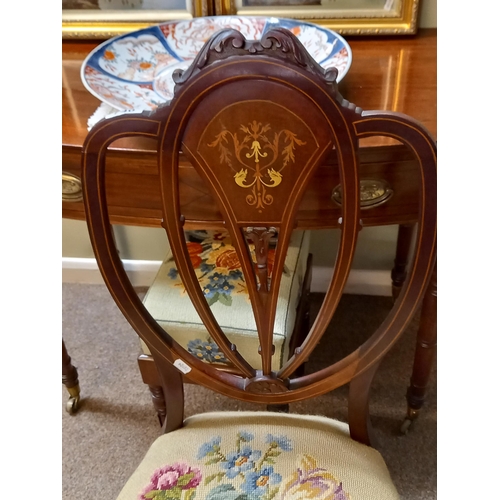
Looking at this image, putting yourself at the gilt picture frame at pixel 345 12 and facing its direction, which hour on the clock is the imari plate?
The imari plate is roughly at 2 o'clock from the gilt picture frame.

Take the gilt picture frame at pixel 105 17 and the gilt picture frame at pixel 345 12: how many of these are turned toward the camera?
2

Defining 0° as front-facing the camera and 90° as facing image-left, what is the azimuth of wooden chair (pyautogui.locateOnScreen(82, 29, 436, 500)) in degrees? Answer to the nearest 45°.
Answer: approximately 0°

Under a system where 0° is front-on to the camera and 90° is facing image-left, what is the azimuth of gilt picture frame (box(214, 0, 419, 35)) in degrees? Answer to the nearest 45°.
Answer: approximately 0°

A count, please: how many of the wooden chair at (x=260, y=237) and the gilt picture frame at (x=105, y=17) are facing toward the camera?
2

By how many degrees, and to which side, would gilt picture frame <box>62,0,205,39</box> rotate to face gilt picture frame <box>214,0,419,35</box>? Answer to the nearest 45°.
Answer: approximately 90° to its left
